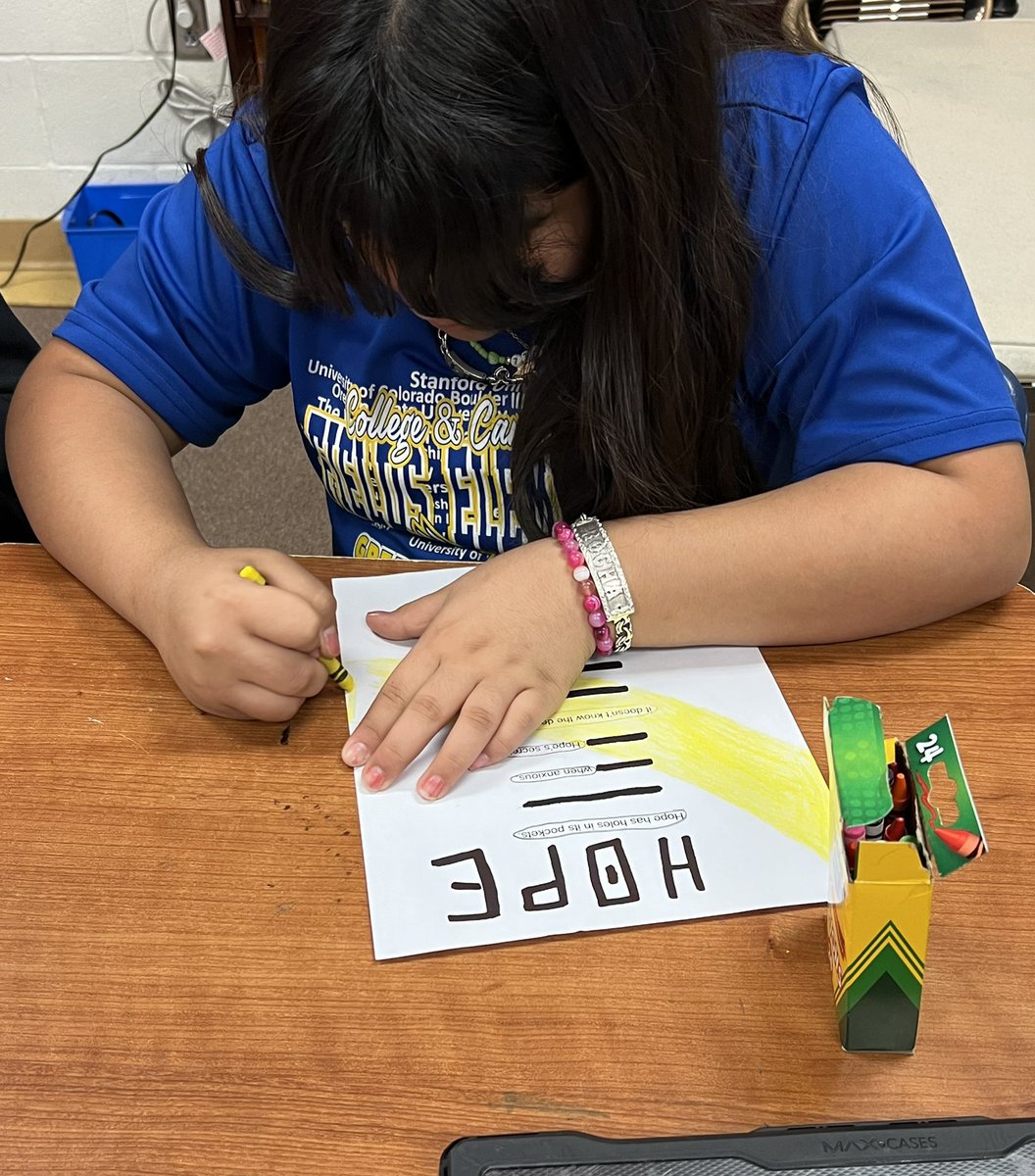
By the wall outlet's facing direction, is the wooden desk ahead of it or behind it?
ahead

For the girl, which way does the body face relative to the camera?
toward the camera

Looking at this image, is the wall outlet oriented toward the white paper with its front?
yes

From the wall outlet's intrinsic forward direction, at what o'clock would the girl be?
The girl is roughly at 12 o'clock from the wall outlet.
